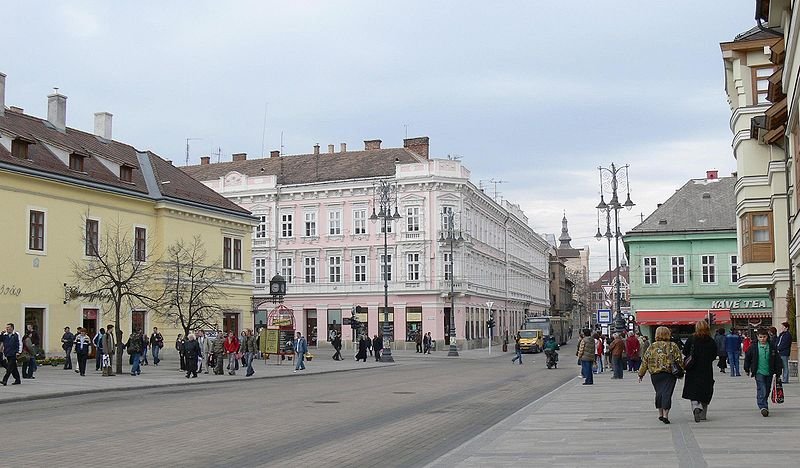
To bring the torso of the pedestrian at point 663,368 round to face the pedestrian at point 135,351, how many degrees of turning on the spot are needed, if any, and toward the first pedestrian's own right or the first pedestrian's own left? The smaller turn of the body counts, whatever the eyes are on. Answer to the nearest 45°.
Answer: approximately 45° to the first pedestrian's own left

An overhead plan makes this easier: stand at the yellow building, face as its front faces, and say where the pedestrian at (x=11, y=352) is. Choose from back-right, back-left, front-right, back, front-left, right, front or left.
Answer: front-right

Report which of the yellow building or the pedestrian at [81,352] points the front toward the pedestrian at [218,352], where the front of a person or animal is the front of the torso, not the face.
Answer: the yellow building

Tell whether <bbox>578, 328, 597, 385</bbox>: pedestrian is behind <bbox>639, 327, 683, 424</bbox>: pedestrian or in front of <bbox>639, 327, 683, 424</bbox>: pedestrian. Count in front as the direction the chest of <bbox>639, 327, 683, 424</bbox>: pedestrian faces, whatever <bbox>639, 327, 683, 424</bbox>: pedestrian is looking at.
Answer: in front

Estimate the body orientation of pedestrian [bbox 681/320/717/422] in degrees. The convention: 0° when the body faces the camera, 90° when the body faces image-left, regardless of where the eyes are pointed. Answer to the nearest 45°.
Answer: approximately 180°

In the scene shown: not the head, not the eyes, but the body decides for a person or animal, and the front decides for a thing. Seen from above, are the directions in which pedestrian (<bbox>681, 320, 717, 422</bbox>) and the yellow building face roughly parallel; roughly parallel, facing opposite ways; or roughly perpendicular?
roughly perpendicular

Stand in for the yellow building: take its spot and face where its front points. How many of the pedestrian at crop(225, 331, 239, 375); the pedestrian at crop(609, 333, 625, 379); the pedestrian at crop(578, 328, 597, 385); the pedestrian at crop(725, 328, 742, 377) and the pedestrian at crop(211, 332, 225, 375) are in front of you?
5

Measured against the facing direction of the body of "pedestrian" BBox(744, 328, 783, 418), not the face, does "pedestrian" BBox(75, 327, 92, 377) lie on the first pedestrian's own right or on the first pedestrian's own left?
on the first pedestrian's own right

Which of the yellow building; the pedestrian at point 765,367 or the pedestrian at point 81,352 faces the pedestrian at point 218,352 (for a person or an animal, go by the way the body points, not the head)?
the yellow building

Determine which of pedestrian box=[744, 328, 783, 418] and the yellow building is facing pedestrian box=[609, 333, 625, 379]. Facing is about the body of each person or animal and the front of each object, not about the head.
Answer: the yellow building

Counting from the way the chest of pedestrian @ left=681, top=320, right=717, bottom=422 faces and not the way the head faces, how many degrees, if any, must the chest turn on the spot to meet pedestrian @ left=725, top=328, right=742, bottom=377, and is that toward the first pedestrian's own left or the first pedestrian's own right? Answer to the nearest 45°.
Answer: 0° — they already face them

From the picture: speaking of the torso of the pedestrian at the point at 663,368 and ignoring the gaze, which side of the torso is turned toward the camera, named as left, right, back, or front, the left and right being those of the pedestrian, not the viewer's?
back

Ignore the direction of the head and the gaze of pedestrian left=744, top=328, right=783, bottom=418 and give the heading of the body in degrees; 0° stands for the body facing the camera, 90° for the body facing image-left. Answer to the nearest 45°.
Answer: approximately 0°

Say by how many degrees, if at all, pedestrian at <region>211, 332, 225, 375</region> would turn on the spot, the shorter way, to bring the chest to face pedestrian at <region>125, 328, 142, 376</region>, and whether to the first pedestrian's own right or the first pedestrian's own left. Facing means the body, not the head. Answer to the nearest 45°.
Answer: approximately 135° to the first pedestrian's own right

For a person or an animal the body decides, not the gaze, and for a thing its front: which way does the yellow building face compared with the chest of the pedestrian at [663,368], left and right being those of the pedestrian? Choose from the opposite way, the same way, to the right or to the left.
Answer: to the right
